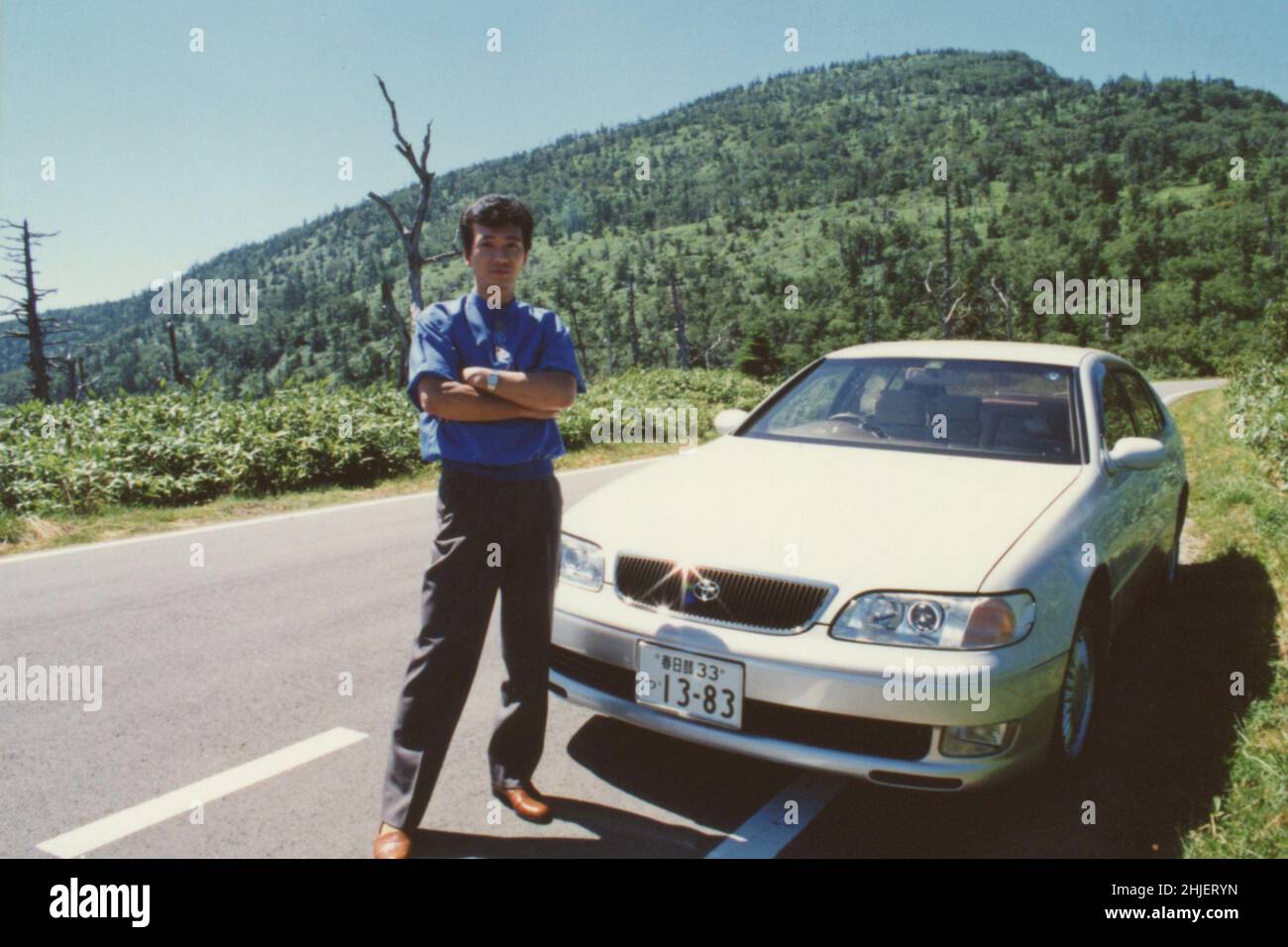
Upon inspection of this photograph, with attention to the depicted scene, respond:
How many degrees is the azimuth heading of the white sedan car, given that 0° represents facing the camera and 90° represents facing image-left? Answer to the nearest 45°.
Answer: approximately 45°

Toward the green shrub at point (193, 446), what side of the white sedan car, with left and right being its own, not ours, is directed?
right
